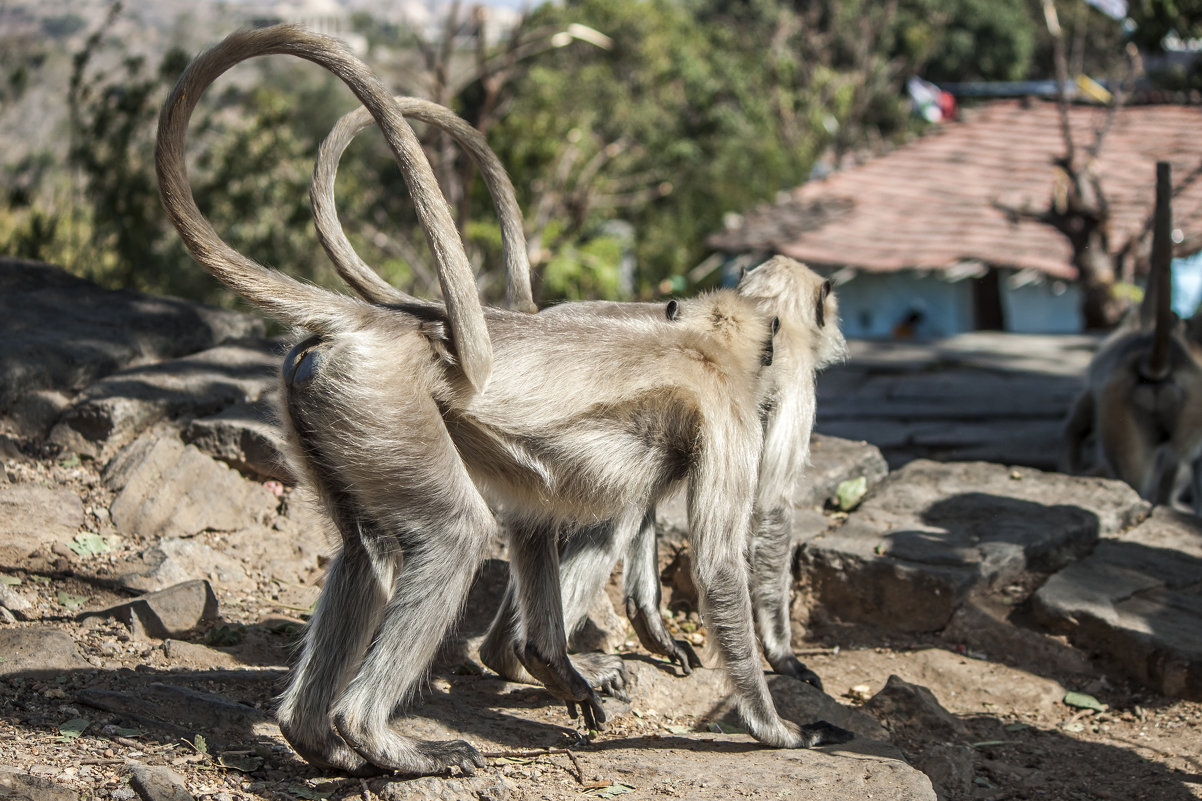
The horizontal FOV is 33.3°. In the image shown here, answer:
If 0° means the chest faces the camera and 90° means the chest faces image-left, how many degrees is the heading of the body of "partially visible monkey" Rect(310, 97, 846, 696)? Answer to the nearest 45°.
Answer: approximately 270°

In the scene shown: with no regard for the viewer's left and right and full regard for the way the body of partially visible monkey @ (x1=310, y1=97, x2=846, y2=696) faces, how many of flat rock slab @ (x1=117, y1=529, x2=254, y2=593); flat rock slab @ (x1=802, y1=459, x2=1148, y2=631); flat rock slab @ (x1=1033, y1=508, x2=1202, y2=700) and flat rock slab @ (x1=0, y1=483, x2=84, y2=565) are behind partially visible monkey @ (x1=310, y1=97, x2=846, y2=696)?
2

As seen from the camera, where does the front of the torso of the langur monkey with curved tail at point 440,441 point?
to the viewer's right

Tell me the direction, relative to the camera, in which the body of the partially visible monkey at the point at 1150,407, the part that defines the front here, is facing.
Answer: away from the camera

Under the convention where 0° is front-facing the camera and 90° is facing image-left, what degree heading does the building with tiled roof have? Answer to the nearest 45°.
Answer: approximately 0°
